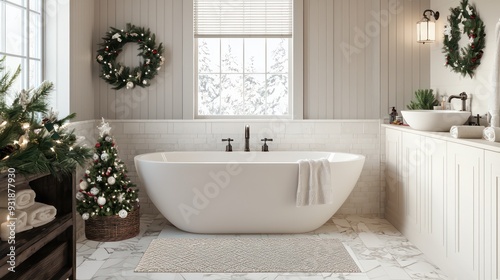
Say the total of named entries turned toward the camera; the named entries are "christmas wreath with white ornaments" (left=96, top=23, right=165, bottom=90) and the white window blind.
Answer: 2

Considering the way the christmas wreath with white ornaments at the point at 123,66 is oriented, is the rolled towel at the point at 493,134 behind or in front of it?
in front

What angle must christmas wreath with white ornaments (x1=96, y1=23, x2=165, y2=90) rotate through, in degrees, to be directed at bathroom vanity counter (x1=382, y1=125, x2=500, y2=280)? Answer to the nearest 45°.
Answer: approximately 45° to its left

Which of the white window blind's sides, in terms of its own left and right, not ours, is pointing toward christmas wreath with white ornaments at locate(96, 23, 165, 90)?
right

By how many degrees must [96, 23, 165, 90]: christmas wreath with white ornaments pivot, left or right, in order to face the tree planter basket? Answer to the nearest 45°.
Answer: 0° — it already faces it

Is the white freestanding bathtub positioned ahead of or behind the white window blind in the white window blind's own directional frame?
ahead

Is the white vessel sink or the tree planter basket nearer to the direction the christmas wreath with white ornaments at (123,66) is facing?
the tree planter basket

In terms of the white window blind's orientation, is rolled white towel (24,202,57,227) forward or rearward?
forward

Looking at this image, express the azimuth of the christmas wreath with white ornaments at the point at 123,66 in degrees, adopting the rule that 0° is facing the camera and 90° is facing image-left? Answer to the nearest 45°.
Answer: approximately 0°

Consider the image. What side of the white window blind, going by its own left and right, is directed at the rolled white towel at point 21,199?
front
